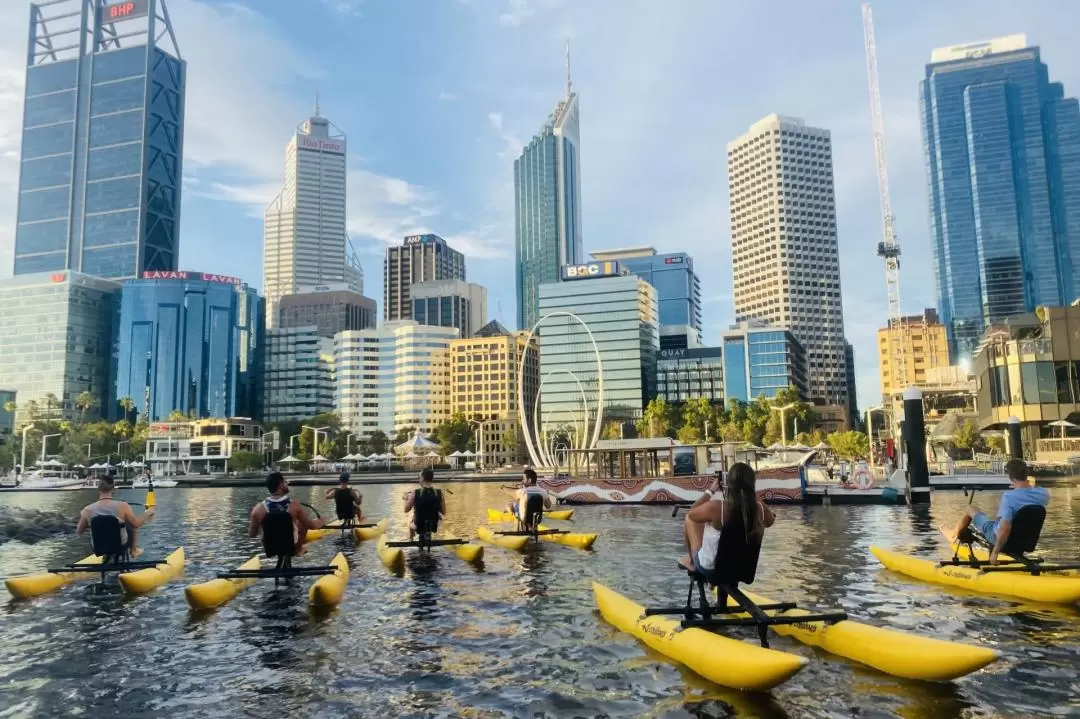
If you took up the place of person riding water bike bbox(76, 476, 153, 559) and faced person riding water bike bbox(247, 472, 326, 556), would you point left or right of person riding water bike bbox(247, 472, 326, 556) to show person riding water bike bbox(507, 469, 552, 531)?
left

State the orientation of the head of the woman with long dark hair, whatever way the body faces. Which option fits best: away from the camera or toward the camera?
away from the camera

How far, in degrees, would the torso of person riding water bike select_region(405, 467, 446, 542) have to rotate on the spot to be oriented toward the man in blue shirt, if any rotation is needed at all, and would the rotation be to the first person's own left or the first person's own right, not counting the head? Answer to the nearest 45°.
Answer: approximately 135° to the first person's own right

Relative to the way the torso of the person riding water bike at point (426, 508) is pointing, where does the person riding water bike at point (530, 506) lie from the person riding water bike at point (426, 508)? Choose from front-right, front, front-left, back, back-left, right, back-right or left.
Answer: front-right

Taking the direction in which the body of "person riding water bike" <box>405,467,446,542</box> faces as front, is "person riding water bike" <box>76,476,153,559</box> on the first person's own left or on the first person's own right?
on the first person's own left

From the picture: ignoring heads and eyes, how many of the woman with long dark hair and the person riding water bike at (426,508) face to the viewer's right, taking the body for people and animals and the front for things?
0

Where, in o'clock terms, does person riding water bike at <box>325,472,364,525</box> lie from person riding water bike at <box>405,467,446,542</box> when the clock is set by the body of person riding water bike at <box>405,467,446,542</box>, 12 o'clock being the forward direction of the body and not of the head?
person riding water bike at <box>325,472,364,525</box> is roughly at 11 o'clock from person riding water bike at <box>405,467,446,542</box>.

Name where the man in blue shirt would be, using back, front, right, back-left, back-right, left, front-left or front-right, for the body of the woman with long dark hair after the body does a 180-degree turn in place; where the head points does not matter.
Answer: left

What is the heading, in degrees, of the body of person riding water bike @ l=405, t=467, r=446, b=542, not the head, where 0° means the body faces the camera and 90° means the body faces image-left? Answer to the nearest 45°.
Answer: approximately 180°

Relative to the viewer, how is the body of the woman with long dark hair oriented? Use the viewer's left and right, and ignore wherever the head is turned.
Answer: facing away from the viewer and to the left of the viewer

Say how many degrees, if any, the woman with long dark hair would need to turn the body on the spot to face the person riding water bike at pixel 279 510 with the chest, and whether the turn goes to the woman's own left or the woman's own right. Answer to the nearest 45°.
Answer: approximately 45° to the woman's own left
